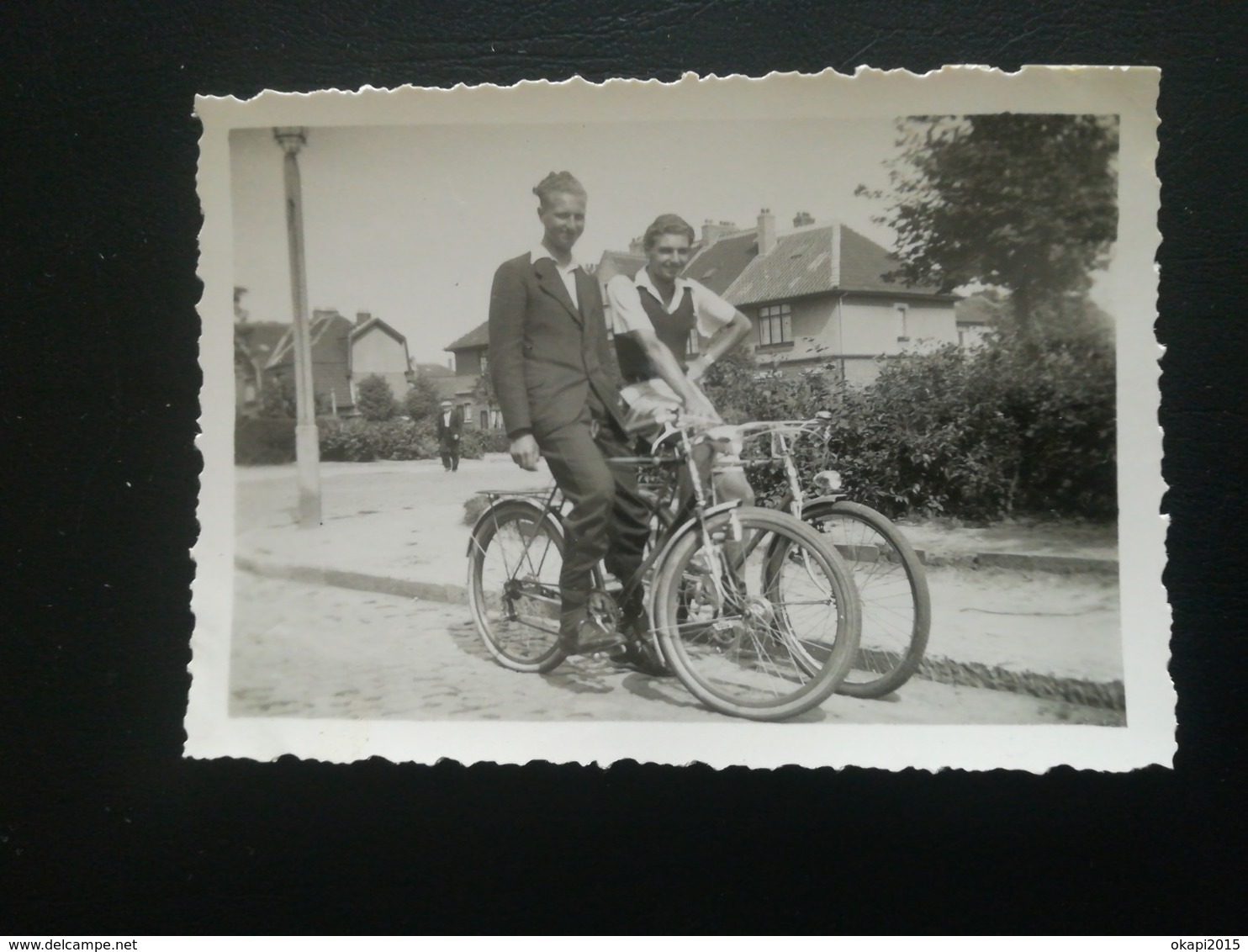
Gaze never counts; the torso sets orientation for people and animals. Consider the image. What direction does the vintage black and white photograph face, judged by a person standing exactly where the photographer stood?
facing the viewer
